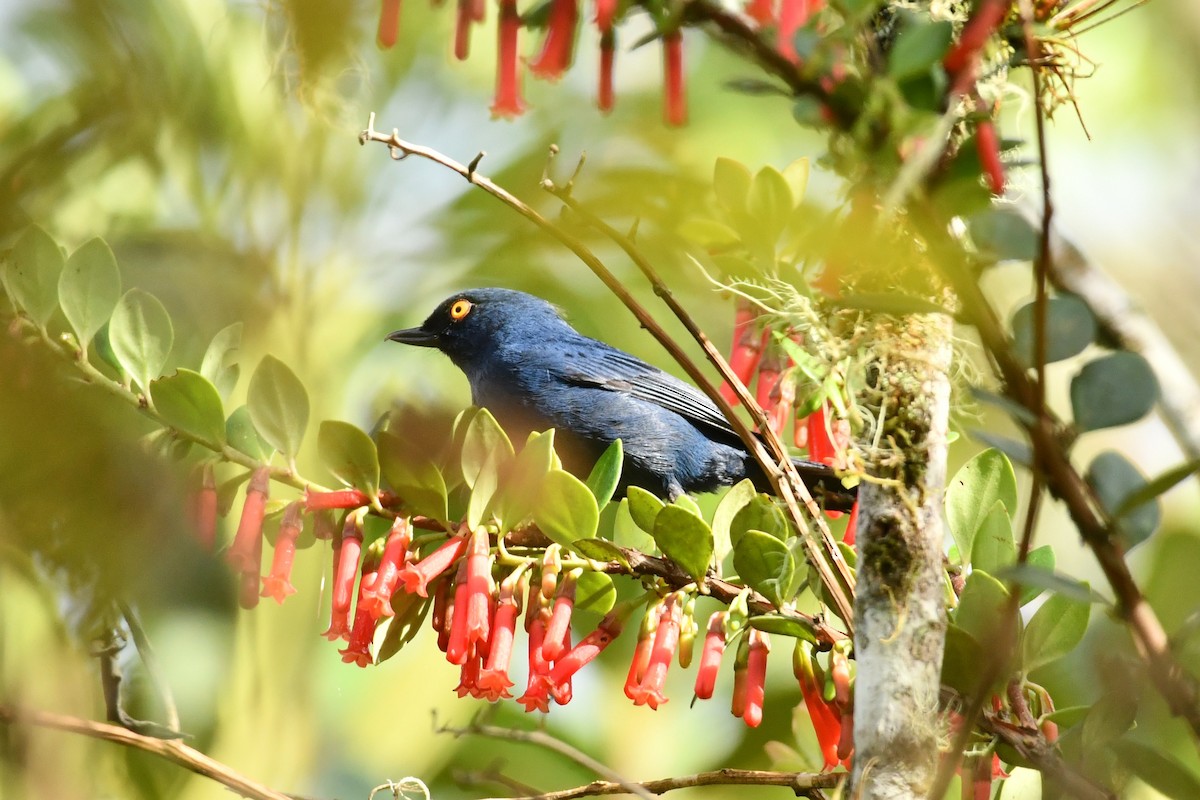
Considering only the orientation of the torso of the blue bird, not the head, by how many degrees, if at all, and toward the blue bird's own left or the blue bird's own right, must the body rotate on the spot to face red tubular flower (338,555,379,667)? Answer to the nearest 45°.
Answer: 0° — it already faces it

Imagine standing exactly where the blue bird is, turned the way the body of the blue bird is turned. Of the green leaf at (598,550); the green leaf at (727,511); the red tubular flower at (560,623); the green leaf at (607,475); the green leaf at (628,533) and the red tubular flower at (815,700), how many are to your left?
6

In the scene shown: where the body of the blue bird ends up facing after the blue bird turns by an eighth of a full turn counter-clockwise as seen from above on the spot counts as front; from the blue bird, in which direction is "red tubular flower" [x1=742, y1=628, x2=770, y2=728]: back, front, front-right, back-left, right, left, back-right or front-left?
back-left

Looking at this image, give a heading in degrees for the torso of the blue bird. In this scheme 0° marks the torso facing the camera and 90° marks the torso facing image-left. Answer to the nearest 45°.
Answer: approximately 90°

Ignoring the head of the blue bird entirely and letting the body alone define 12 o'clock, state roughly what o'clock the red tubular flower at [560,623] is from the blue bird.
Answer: The red tubular flower is roughly at 9 o'clock from the blue bird.

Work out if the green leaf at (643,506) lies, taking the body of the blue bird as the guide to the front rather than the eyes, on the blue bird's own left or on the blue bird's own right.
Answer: on the blue bird's own left

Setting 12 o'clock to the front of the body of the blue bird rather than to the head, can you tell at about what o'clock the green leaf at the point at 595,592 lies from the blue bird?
The green leaf is roughly at 9 o'clock from the blue bird.

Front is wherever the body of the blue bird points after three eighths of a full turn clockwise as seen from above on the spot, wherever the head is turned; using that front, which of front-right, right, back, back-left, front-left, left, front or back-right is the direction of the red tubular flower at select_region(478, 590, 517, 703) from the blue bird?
back-left

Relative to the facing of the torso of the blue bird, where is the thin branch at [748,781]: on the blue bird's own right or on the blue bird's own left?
on the blue bird's own left
